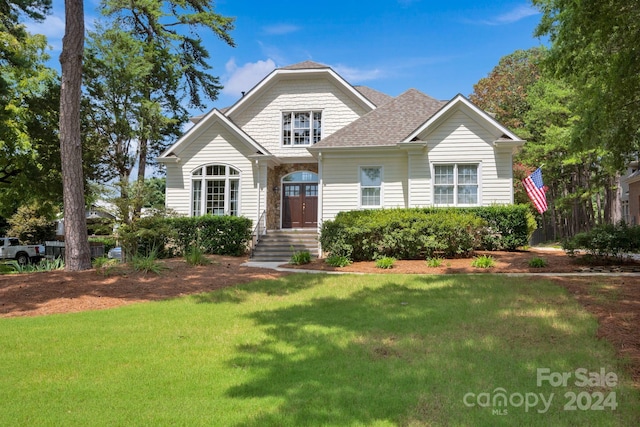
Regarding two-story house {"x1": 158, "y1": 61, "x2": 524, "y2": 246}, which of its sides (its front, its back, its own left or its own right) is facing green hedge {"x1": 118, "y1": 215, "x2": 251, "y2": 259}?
right

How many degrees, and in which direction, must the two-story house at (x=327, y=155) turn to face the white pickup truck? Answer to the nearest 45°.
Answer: approximately 135° to its right

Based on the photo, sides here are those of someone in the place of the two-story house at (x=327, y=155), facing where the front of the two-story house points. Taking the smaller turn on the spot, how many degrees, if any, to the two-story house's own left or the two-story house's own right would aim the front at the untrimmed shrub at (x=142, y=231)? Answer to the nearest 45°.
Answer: approximately 45° to the two-story house's own right

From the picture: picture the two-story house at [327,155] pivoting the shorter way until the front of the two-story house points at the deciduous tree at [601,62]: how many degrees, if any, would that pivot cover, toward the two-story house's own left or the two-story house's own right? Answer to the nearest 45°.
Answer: approximately 45° to the two-story house's own left

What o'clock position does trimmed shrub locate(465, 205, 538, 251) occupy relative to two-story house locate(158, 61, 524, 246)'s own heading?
The trimmed shrub is roughly at 10 o'clock from the two-story house.

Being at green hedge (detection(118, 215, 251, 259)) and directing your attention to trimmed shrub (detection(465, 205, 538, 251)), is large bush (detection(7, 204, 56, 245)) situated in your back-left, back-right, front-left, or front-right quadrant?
back-left

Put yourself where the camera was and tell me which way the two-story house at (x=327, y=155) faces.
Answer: facing the viewer

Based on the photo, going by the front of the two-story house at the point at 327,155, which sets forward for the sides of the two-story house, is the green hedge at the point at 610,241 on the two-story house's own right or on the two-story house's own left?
on the two-story house's own left

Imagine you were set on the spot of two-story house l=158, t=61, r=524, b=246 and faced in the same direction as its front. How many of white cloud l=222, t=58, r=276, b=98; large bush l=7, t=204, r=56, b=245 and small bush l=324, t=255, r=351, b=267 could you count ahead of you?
1

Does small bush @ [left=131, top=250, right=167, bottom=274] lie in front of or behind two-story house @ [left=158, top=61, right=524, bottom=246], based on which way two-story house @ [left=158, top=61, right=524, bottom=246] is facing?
in front

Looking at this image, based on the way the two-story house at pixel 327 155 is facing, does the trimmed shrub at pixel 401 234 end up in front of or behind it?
in front

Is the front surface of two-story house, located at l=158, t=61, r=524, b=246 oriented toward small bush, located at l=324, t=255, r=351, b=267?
yes

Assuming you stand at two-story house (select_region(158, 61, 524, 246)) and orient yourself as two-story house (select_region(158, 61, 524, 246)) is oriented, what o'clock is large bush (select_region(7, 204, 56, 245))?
The large bush is roughly at 4 o'clock from the two-story house.
